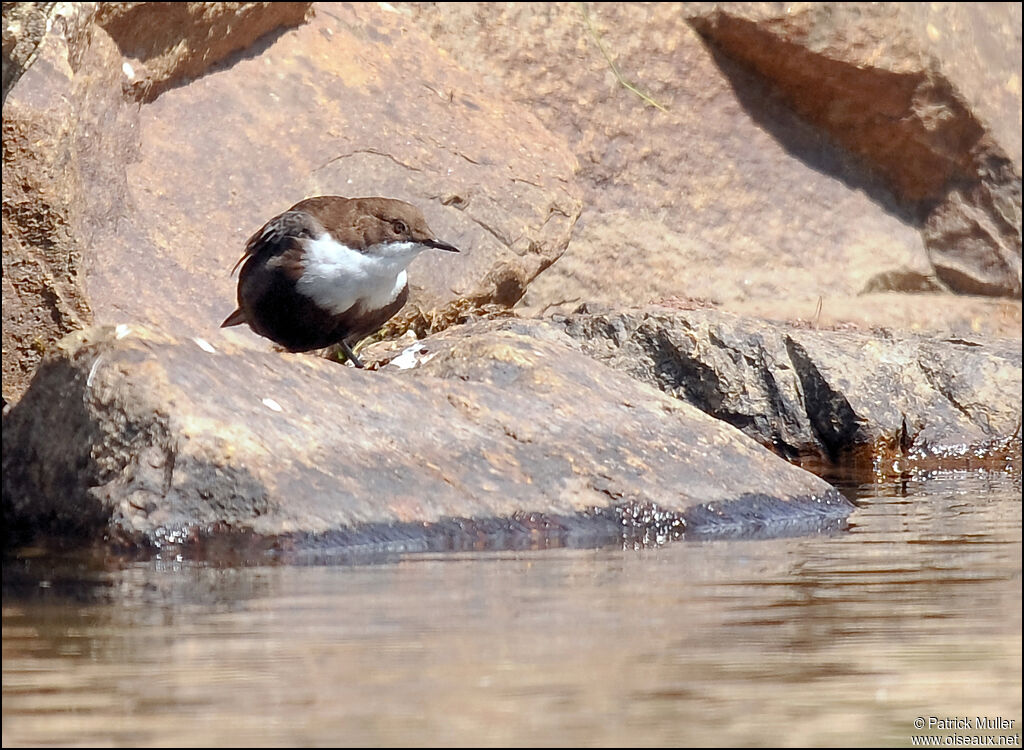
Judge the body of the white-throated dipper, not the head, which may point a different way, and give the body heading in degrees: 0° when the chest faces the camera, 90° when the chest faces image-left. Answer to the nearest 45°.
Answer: approximately 315°

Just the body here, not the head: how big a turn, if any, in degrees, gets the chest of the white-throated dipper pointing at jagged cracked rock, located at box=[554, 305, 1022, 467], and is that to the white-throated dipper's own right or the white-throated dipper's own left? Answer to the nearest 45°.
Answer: approximately 90° to the white-throated dipper's own left
